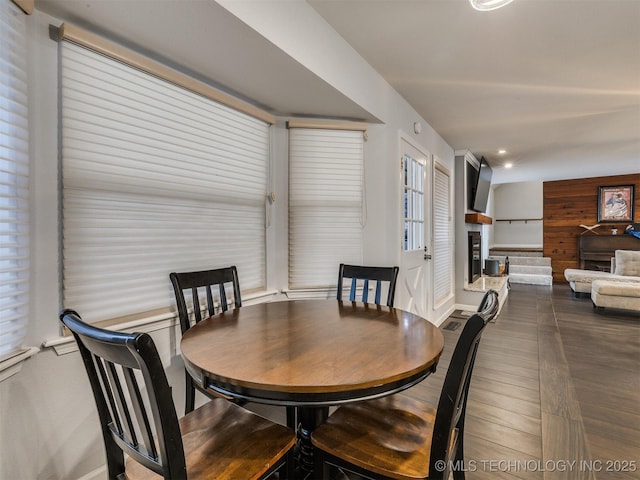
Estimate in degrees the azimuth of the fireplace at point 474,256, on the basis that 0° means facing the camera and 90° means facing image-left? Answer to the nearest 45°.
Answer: approximately 270°

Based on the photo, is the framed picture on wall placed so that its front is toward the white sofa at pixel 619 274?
yes

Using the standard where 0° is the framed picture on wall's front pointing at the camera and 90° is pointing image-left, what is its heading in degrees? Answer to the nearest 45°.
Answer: approximately 0°

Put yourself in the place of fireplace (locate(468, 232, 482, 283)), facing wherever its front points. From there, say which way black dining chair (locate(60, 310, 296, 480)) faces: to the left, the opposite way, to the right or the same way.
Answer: to the left

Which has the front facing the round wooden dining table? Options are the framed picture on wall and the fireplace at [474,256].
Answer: the framed picture on wall

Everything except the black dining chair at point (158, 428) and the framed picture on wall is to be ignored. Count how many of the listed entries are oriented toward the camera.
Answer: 1

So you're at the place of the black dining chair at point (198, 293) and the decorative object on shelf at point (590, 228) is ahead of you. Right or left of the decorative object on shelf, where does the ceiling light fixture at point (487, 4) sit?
right

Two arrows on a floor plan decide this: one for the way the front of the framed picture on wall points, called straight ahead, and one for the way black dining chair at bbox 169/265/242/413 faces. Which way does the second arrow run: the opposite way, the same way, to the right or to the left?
to the left

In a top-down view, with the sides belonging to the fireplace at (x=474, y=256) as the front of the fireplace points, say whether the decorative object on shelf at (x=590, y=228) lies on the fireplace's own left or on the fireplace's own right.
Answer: on the fireplace's own left

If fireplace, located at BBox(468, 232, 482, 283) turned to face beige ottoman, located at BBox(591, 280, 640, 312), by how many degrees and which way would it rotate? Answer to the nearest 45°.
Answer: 0° — it already faces it

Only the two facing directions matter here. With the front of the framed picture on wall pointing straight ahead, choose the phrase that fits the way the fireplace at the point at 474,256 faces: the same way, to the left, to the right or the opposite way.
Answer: to the left

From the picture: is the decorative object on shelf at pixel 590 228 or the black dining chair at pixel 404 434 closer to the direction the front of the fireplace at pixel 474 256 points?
the decorative object on shelf
